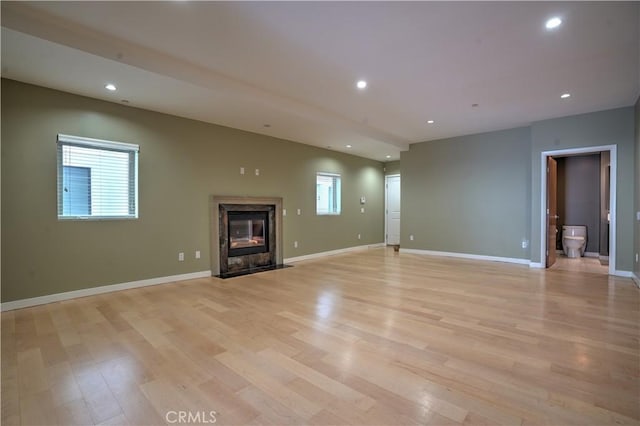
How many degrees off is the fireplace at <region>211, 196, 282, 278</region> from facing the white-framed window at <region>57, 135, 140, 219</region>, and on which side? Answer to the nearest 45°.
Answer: approximately 90° to its right

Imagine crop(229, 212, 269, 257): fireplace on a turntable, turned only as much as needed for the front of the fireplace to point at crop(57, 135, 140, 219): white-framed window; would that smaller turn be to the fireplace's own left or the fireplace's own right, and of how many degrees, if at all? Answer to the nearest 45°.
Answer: approximately 90° to the fireplace's own right

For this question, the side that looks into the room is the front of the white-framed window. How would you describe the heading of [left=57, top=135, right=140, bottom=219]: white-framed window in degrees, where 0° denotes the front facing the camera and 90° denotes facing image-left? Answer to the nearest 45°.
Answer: approximately 315°

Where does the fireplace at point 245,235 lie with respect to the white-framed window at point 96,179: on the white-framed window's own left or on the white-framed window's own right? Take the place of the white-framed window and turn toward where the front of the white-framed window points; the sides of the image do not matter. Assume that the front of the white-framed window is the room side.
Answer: on the white-framed window's own left

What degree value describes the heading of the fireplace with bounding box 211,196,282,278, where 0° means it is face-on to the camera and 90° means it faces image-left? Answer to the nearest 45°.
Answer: approximately 315°

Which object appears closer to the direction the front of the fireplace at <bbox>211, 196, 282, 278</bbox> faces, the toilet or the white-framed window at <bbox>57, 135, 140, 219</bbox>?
the toilet
